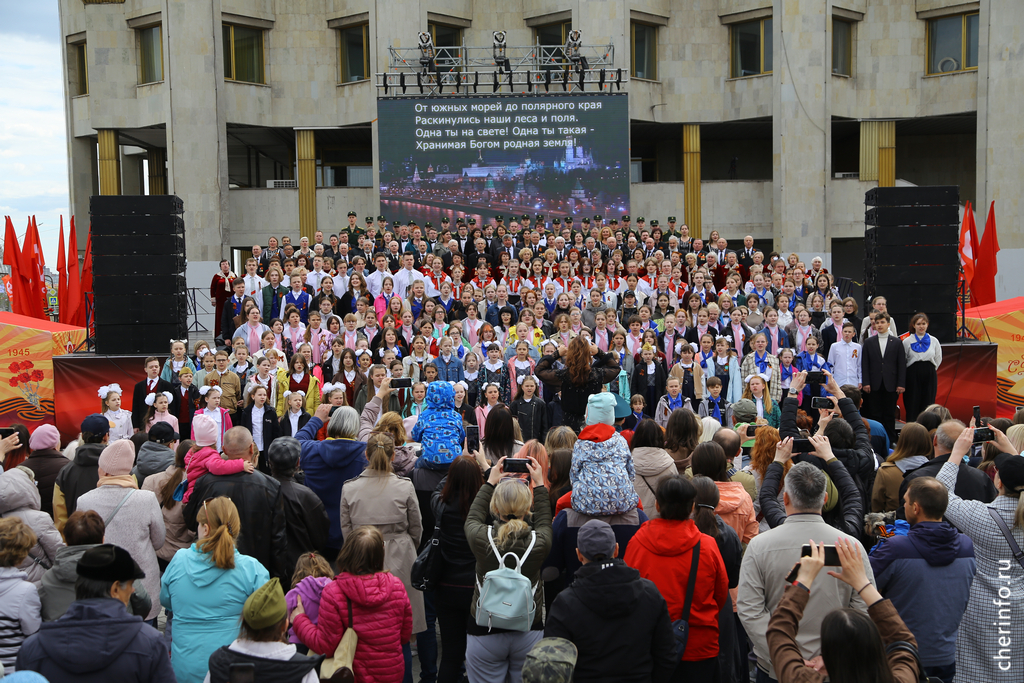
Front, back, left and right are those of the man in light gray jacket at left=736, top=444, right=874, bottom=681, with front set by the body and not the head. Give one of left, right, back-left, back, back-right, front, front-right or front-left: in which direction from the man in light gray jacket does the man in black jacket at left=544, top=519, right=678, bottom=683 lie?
back-left

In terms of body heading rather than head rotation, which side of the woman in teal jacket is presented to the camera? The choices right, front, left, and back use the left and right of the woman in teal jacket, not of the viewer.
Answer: back

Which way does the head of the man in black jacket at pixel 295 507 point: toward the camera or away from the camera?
away from the camera

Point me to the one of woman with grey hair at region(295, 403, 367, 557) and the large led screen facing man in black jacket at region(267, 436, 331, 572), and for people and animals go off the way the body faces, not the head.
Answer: the large led screen

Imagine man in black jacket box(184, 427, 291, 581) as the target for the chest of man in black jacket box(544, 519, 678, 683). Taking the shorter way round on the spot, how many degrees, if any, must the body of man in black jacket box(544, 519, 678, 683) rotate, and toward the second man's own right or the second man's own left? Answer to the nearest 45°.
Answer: approximately 45° to the second man's own left

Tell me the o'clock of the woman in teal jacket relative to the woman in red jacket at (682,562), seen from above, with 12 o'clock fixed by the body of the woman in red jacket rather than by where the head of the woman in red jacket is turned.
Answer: The woman in teal jacket is roughly at 9 o'clock from the woman in red jacket.

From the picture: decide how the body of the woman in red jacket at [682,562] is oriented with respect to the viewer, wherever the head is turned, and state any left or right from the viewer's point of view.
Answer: facing away from the viewer

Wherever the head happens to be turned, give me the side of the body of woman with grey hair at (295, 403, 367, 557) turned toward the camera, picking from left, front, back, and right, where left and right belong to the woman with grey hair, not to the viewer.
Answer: back

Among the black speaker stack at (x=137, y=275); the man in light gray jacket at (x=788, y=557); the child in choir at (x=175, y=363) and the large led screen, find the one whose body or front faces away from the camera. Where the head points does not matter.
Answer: the man in light gray jacket

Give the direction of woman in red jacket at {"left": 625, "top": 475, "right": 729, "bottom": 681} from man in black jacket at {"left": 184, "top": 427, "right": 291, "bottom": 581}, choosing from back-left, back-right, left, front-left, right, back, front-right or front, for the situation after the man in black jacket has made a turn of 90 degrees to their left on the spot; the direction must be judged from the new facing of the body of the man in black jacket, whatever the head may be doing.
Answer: back-left

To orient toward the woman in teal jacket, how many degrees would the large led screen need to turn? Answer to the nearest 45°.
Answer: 0° — it already faces them
